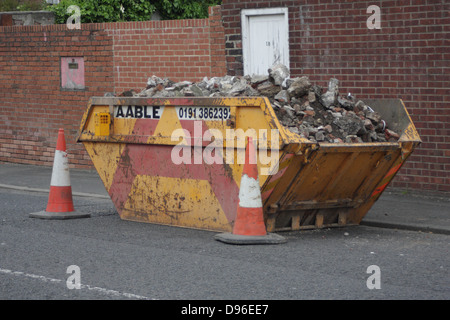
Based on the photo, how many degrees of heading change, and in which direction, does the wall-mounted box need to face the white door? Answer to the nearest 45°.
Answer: approximately 45° to its left

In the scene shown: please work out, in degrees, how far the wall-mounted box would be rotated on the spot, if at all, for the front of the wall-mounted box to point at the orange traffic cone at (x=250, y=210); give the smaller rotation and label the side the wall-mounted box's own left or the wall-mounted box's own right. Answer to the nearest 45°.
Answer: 0° — it already faces it

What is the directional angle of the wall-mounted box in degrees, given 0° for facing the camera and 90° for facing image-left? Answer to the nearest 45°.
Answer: approximately 0°

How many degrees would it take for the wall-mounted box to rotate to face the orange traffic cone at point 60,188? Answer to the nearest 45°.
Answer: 0° — it already faces it
